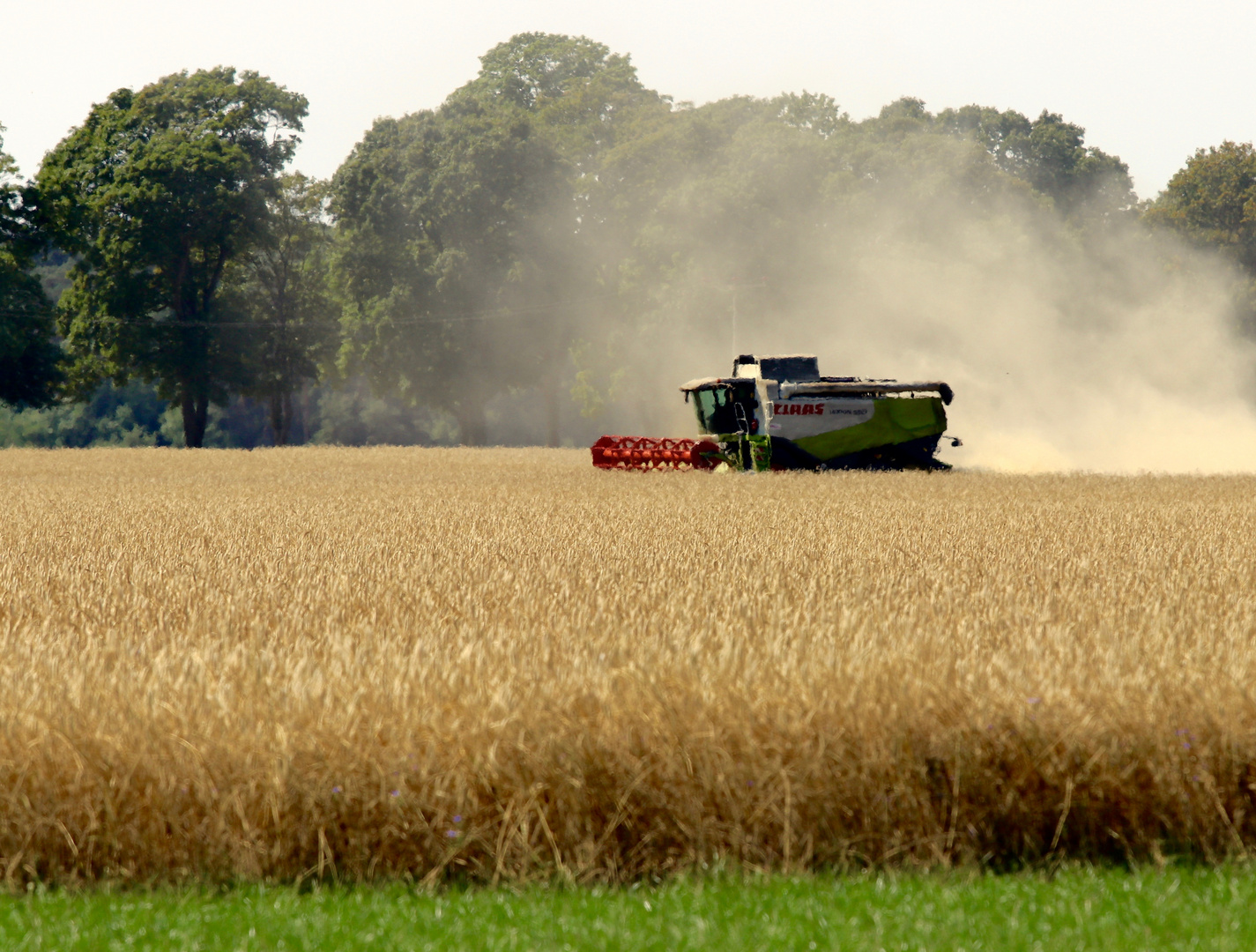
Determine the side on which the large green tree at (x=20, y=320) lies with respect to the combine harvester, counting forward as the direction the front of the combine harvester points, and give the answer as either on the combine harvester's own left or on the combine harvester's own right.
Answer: on the combine harvester's own right

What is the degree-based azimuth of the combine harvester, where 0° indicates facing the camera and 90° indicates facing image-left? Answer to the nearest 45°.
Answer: approximately 45°
